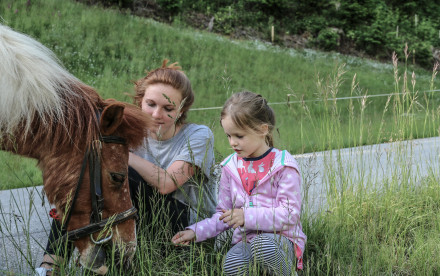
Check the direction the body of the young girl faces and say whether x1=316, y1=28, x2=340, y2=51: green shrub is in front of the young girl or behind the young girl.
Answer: behind

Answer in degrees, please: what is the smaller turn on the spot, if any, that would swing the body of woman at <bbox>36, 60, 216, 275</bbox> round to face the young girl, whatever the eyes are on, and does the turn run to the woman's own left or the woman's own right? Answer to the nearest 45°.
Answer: approximately 90° to the woman's own left

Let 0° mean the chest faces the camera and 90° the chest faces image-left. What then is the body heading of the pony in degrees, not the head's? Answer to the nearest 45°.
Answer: approximately 270°

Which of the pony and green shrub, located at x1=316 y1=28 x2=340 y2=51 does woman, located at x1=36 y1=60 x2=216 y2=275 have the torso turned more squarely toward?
the pony

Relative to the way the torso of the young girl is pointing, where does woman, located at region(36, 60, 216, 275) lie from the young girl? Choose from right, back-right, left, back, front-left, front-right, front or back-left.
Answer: right

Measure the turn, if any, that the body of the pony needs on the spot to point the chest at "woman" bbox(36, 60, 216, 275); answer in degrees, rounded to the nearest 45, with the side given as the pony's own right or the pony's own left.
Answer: approximately 45° to the pony's own left

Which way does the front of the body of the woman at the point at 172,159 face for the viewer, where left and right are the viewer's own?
facing the viewer and to the left of the viewer

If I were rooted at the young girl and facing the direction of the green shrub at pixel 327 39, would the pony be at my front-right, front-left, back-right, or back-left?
back-left

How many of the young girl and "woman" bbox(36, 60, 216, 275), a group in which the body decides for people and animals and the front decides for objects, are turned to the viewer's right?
0

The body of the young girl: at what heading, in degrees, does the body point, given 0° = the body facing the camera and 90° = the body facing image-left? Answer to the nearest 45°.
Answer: approximately 45°

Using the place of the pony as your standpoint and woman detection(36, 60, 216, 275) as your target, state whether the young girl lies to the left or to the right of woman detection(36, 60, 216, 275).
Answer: right
